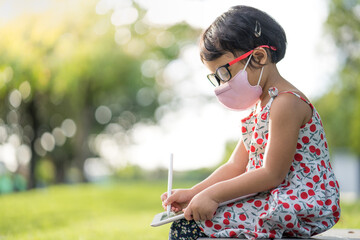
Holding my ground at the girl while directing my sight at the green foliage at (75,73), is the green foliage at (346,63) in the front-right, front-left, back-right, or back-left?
front-right

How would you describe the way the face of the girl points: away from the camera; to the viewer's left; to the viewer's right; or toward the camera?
to the viewer's left

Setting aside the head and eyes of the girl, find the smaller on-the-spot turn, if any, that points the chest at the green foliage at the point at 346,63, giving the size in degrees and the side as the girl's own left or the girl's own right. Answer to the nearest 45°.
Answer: approximately 90° to the girl's own right

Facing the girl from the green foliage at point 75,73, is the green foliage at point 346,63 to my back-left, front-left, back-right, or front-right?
front-left

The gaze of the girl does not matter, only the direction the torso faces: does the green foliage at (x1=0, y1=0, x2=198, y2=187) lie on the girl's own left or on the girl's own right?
on the girl's own right

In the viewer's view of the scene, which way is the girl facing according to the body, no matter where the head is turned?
to the viewer's left
